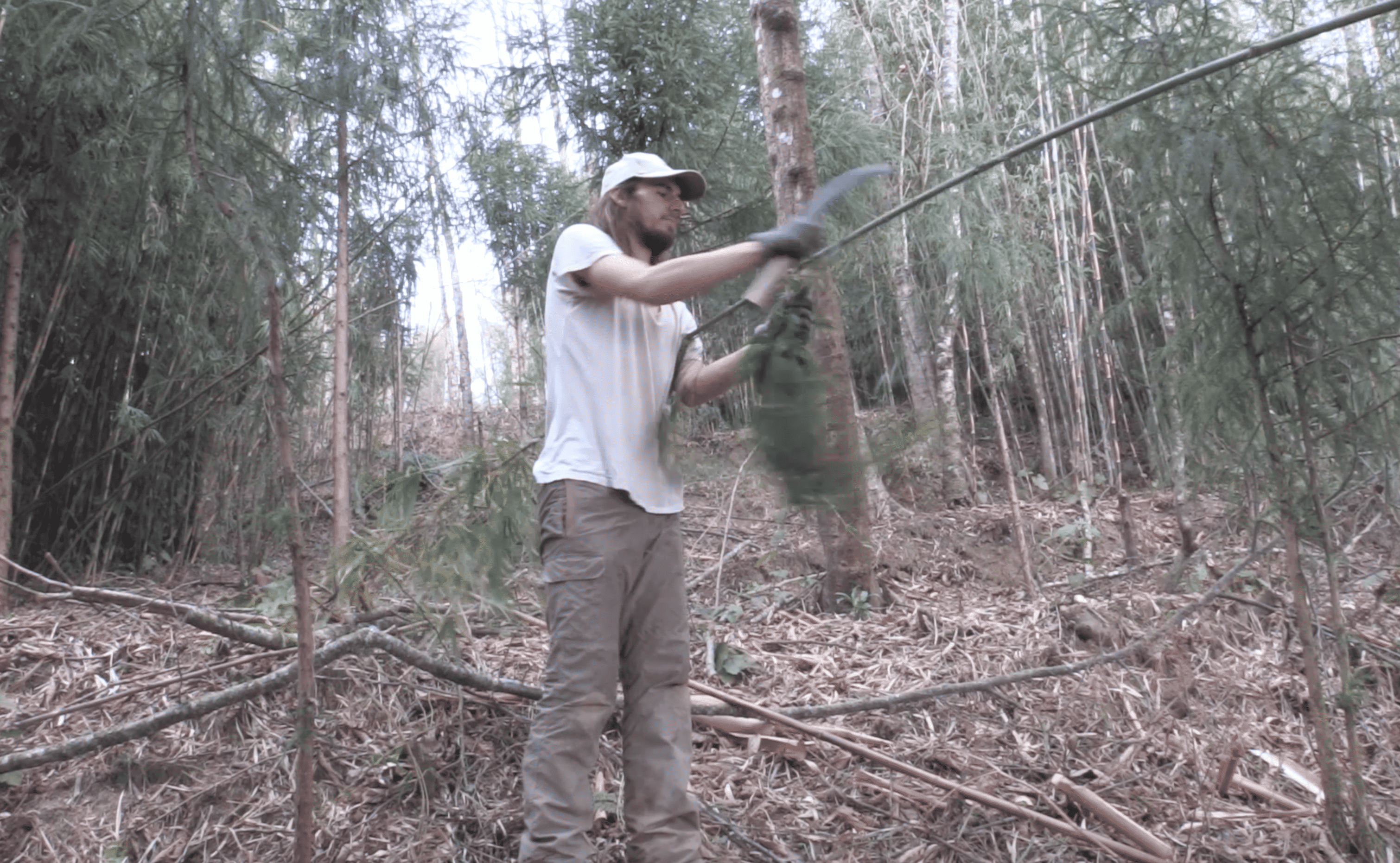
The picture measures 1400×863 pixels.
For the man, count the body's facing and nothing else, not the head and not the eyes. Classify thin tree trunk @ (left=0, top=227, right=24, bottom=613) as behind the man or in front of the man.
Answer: behind

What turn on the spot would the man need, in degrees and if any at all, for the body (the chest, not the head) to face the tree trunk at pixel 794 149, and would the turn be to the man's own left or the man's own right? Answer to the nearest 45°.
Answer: approximately 90° to the man's own left

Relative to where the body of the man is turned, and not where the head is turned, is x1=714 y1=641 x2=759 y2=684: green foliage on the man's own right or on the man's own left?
on the man's own left

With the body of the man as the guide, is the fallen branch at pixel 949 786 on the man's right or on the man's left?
on the man's left

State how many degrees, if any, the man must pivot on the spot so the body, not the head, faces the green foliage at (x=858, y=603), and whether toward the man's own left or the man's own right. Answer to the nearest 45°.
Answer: approximately 90° to the man's own left

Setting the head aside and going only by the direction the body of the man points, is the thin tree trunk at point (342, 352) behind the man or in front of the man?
behind

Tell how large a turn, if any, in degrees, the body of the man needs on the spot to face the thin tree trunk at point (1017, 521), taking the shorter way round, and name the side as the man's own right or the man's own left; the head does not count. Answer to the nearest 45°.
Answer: approximately 90° to the man's own left

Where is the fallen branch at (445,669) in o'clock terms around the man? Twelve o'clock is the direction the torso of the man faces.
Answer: The fallen branch is roughly at 6 o'clock from the man.

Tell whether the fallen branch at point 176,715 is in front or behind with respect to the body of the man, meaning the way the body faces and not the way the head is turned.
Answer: behind

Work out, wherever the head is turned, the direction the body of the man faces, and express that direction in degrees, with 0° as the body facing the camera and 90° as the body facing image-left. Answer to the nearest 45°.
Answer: approximately 315°
